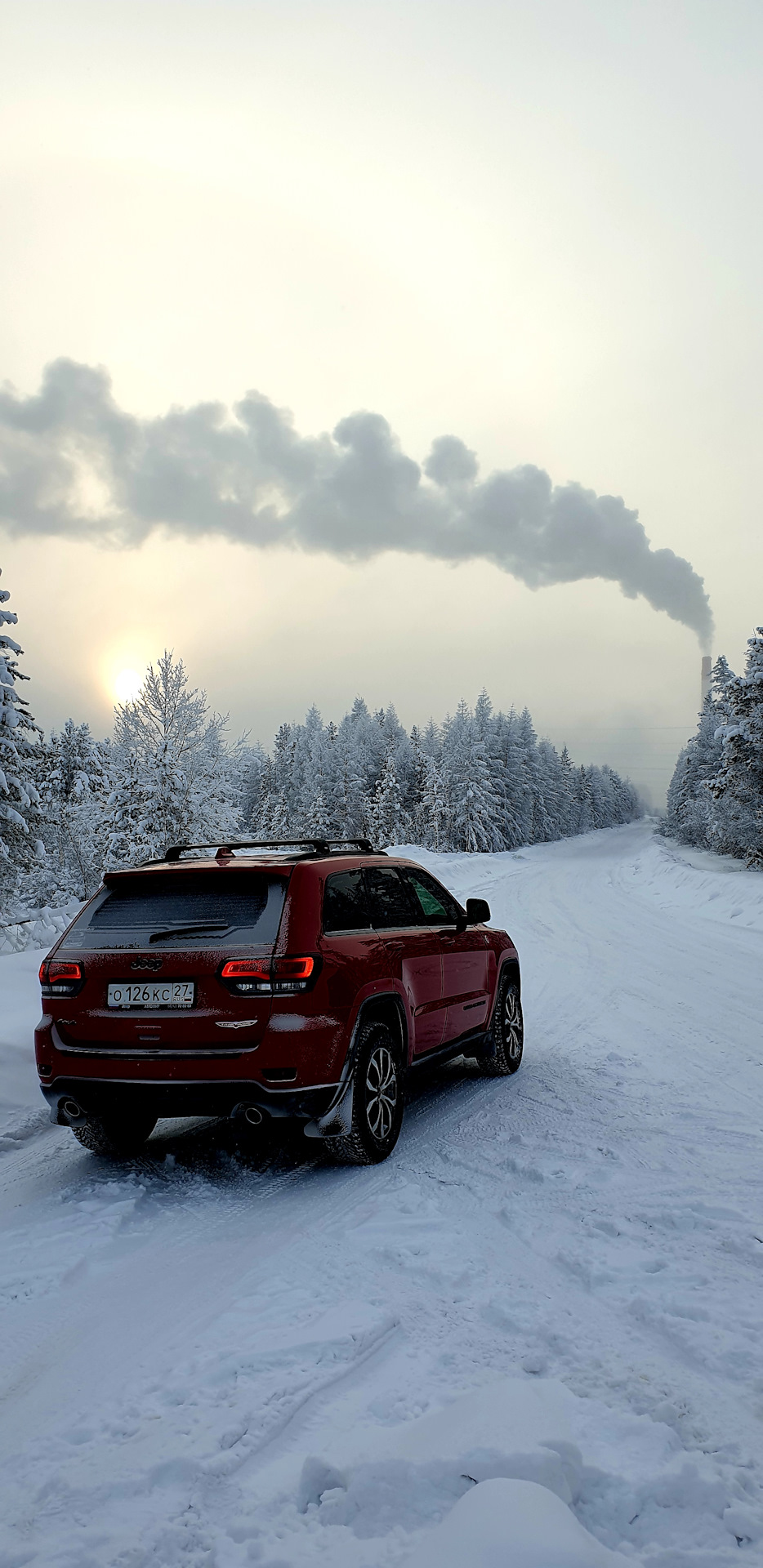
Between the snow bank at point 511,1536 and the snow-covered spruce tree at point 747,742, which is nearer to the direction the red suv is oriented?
the snow-covered spruce tree

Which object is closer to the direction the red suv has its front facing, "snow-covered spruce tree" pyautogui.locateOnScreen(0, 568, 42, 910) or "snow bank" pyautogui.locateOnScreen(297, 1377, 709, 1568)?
the snow-covered spruce tree

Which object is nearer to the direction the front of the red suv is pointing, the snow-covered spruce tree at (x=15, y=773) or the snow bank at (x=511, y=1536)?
the snow-covered spruce tree

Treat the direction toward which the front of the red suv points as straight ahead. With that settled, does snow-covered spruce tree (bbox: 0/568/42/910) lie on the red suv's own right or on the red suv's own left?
on the red suv's own left

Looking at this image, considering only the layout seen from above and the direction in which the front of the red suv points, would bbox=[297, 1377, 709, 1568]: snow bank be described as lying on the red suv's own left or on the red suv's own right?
on the red suv's own right

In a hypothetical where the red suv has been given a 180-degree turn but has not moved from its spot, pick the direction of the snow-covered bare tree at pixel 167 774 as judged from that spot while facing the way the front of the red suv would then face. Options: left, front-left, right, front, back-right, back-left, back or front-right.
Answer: back-right

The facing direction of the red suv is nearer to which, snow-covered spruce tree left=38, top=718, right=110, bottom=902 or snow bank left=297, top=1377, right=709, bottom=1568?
the snow-covered spruce tree

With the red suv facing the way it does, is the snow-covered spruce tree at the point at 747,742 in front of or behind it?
in front

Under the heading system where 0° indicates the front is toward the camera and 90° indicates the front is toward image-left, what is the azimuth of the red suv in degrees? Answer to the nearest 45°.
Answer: approximately 225°
